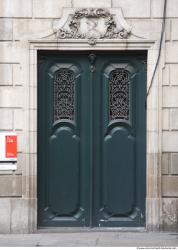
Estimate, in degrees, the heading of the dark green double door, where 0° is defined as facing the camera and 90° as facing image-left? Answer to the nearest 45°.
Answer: approximately 0°

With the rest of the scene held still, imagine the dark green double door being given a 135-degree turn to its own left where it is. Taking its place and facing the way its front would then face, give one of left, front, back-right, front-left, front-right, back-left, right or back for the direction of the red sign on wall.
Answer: back-left
